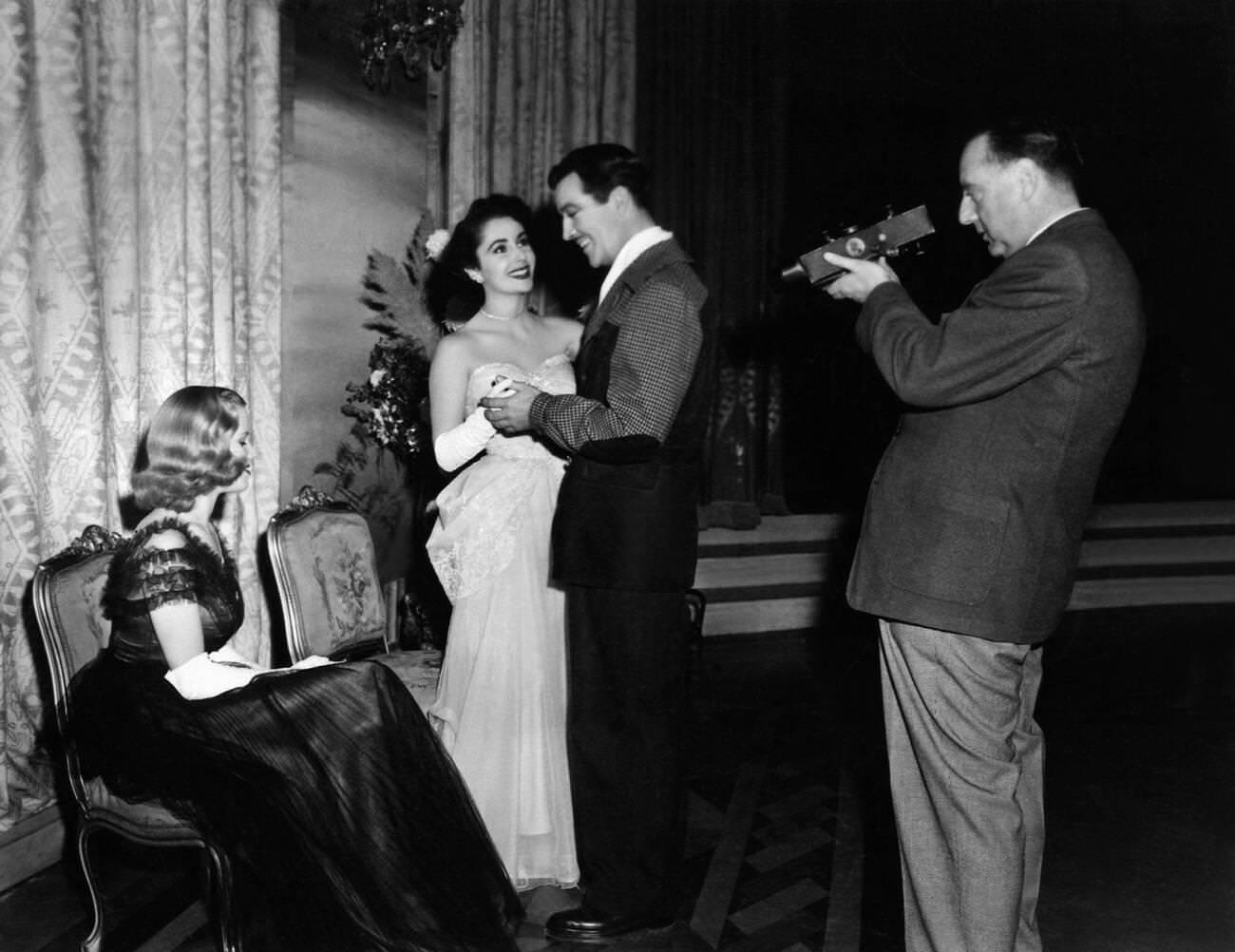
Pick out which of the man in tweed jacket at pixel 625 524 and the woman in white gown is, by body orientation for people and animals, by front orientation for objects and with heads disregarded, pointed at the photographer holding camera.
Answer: the woman in white gown

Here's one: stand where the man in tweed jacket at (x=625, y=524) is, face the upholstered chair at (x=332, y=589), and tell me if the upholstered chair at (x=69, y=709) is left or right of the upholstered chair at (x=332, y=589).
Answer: left

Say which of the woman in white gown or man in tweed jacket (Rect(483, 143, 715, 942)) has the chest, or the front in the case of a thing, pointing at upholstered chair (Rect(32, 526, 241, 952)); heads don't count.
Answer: the man in tweed jacket

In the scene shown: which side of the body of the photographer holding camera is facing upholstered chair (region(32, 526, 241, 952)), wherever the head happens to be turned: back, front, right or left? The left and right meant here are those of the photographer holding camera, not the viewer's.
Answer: front

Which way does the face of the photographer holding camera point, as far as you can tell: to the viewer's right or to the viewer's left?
to the viewer's left

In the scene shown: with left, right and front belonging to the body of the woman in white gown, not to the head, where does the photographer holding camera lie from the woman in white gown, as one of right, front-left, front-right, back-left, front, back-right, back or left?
front

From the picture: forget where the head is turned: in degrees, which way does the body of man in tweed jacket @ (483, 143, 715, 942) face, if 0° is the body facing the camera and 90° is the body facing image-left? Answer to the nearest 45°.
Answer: approximately 90°

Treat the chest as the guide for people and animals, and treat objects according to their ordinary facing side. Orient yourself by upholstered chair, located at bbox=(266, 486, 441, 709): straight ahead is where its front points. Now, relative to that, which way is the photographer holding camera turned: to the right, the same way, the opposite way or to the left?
the opposite way

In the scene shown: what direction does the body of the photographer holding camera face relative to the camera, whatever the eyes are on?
to the viewer's left

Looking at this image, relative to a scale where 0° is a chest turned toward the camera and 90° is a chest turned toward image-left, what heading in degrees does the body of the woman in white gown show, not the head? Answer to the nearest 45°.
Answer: approximately 315°
